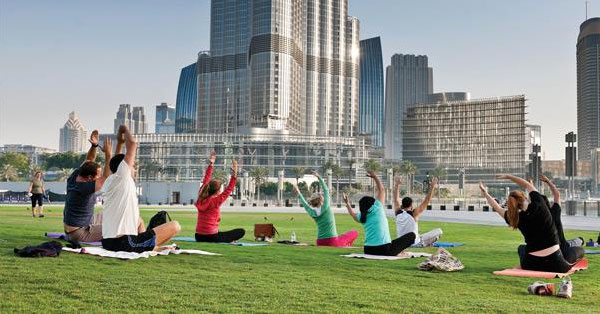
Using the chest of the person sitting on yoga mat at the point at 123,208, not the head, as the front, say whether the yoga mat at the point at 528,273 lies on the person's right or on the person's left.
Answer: on the person's right

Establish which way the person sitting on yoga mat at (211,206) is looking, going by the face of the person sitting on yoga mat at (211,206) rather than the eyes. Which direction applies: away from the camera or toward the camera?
away from the camera

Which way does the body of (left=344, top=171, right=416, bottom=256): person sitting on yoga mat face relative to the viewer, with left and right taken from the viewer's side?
facing away from the viewer and to the right of the viewer

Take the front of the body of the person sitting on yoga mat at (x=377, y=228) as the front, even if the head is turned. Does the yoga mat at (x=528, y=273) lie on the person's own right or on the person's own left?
on the person's own right

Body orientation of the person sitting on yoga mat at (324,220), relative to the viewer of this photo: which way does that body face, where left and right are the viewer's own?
facing away from the viewer and to the right of the viewer

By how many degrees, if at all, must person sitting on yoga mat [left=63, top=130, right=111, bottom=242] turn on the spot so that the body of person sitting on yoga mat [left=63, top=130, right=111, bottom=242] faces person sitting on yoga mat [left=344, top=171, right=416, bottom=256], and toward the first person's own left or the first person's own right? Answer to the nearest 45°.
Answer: approximately 45° to the first person's own right

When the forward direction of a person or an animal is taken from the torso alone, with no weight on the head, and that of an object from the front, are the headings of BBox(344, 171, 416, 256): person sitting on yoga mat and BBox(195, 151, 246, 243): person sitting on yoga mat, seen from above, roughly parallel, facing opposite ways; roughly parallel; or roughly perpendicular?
roughly parallel

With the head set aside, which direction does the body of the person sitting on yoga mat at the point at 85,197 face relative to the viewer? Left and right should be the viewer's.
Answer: facing away from the viewer and to the right of the viewer

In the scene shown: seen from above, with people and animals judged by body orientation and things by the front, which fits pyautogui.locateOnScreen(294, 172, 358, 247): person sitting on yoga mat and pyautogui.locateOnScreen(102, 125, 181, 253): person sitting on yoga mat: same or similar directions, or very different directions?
same or similar directions

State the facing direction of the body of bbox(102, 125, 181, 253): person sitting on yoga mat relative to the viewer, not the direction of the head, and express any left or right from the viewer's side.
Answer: facing away from the viewer and to the right of the viewer

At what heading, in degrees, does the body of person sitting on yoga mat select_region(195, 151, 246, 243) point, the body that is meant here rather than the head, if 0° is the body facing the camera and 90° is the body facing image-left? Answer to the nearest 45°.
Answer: approximately 225°

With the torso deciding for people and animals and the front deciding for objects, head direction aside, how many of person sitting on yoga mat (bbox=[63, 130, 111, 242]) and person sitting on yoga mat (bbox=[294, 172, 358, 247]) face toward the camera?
0

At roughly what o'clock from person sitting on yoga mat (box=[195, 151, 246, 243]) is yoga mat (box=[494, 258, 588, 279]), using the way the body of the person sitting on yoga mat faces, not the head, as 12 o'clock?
The yoga mat is roughly at 3 o'clock from the person sitting on yoga mat.
